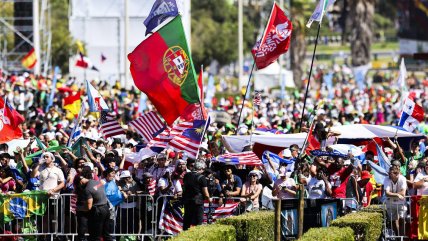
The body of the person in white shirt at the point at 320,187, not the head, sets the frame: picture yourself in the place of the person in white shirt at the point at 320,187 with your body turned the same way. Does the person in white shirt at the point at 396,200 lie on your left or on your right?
on your left

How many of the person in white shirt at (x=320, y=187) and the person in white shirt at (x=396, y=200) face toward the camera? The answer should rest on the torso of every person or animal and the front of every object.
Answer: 2

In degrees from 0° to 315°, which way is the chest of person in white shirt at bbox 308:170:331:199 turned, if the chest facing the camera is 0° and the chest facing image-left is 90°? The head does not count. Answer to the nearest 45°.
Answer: approximately 0°

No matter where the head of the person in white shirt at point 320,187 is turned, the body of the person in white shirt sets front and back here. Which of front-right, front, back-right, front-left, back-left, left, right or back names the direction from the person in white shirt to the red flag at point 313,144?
back

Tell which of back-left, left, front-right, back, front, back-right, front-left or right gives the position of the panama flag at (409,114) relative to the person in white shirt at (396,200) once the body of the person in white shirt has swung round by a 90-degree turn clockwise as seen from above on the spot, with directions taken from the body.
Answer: right

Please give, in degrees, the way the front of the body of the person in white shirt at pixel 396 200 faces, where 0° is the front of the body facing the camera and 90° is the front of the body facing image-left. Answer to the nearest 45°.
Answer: approximately 0°

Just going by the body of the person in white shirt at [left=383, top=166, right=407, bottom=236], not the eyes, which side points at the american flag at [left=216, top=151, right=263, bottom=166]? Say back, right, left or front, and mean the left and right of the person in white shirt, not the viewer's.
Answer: right

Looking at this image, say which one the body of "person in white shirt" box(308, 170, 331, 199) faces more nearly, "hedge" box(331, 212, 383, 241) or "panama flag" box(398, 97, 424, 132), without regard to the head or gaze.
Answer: the hedge

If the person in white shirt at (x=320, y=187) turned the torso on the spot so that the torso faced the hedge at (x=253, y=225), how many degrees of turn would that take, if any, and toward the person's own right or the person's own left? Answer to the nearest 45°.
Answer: approximately 45° to the person's own right
